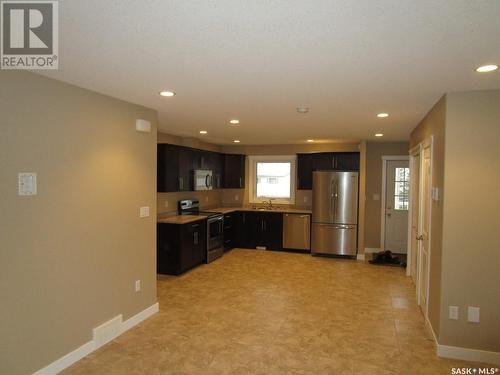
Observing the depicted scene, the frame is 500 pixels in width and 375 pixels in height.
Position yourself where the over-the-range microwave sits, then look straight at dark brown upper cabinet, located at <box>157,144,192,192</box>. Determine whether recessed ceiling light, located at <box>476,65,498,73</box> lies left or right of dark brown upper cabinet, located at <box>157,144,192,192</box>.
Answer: left

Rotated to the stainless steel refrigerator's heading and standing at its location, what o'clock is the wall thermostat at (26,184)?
The wall thermostat is roughly at 1 o'clock from the stainless steel refrigerator.

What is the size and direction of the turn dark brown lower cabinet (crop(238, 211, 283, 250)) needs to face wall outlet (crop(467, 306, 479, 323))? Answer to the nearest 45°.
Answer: approximately 45° to its left

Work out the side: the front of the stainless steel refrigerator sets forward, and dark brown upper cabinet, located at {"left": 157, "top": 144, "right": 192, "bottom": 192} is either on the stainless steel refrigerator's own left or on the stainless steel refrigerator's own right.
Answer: on the stainless steel refrigerator's own right

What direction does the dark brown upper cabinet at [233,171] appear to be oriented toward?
toward the camera

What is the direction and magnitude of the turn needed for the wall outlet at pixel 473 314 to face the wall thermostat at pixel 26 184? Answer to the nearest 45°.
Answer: approximately 45° to its right

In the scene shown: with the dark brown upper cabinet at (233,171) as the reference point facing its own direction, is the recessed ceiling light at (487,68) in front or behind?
in front

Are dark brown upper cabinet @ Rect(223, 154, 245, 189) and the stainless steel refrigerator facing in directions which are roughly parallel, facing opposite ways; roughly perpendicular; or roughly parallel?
roughly parallel

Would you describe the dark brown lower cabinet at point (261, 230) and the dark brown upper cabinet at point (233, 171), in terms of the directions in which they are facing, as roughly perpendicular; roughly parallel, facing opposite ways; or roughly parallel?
roughly parallel

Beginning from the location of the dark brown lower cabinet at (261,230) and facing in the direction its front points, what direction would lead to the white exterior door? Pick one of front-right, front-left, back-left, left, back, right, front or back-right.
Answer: left

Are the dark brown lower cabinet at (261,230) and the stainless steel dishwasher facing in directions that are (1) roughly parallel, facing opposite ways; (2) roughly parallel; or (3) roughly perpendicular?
roughly parallel

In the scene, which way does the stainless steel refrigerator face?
toward the camera

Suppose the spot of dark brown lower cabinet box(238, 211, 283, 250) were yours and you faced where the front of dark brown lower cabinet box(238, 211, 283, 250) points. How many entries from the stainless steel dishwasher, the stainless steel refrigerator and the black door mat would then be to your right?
0
